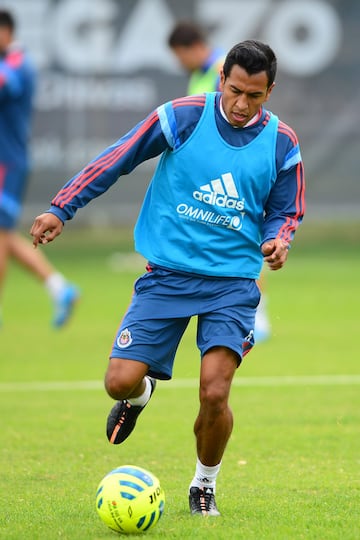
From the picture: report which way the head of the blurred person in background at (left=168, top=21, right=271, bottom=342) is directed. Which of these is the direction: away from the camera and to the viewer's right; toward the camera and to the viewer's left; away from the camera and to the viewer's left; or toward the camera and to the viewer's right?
toward the camera and to the viewer's left

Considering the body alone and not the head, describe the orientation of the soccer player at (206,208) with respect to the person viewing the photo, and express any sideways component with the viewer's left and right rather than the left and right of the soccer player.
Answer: facing the viewer

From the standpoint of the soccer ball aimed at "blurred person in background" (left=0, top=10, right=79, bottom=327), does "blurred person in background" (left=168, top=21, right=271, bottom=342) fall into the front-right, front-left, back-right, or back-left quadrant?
front-right

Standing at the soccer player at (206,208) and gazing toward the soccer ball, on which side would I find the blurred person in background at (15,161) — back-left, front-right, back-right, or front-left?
back-right

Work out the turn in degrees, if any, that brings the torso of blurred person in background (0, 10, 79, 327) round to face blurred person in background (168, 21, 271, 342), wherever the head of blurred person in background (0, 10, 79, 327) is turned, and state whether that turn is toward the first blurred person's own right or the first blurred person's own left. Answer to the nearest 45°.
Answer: approximately 135° to the first blurred person's own left

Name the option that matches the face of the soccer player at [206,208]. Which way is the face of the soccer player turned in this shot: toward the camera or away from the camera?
toward the camera

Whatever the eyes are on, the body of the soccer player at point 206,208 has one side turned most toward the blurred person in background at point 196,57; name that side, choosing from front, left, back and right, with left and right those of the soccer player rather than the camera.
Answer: back

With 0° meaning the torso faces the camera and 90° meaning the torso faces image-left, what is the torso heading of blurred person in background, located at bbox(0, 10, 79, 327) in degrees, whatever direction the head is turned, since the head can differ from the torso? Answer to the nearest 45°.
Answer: approximately 90°

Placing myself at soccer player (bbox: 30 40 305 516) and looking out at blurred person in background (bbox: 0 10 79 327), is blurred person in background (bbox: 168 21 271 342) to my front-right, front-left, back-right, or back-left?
front-right

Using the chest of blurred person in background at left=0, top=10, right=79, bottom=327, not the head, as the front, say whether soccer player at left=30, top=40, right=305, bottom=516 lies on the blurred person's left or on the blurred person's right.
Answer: on the blurred person's left

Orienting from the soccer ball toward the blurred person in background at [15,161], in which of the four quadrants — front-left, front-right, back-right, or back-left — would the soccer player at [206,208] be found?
front-right

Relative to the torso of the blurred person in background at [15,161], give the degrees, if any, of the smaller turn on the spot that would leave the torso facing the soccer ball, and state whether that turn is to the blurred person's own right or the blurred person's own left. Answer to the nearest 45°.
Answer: approximately 90° to the blurred person's own left

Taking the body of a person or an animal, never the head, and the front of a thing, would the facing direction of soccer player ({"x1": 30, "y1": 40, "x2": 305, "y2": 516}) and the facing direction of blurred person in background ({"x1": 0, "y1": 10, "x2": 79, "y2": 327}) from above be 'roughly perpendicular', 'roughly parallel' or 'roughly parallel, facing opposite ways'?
roughly perpendicular
